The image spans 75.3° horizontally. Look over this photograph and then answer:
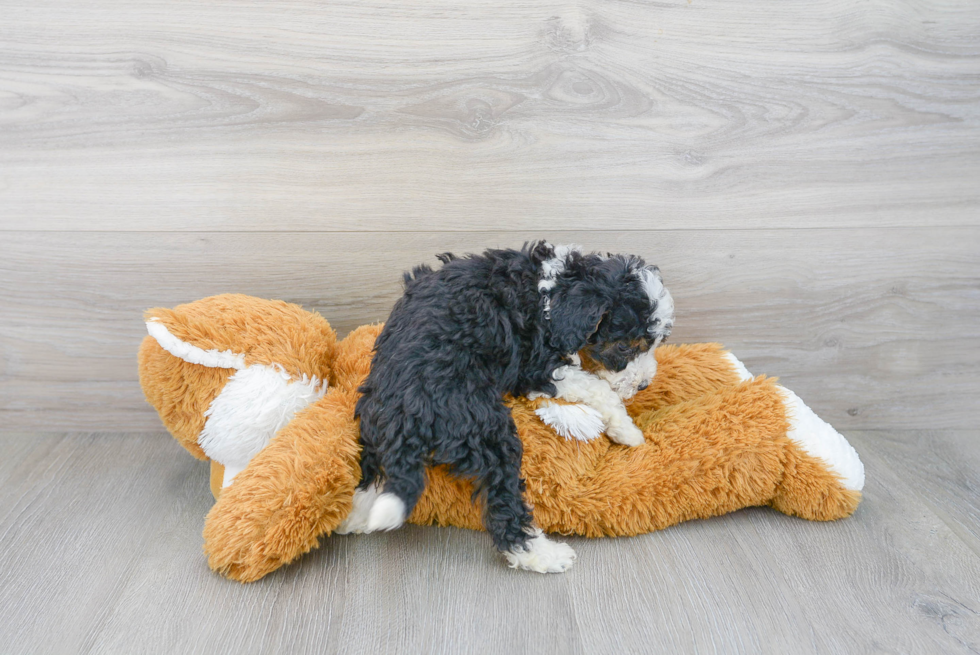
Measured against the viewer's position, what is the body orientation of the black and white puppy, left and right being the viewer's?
facing away from the viewer and to the right of the viewer
